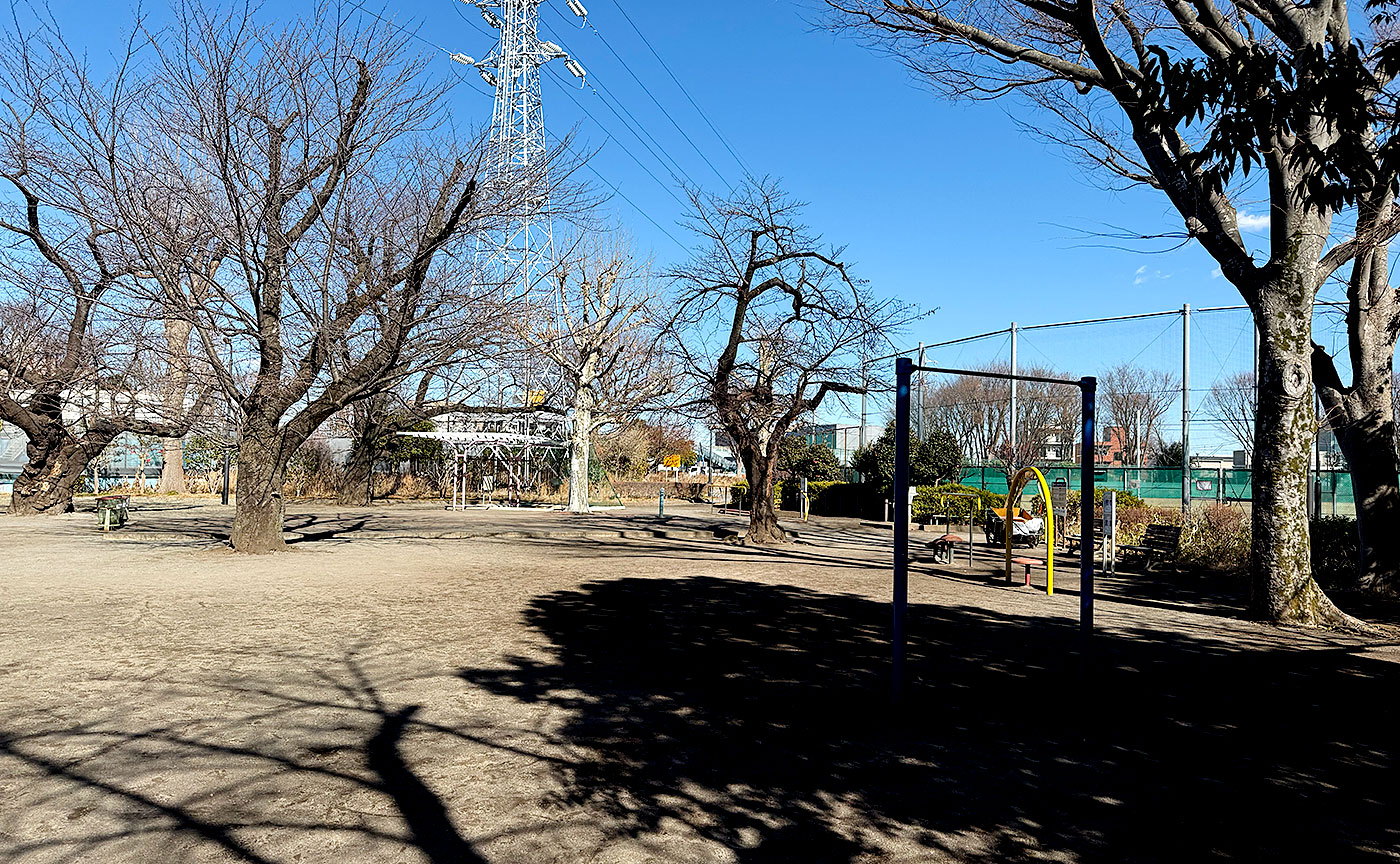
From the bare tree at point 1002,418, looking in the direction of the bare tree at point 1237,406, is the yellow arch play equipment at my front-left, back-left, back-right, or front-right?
back-right

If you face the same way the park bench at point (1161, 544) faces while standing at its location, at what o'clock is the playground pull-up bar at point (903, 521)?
The playground pull-up bar is roughly at 11 o'clock from the park bench.

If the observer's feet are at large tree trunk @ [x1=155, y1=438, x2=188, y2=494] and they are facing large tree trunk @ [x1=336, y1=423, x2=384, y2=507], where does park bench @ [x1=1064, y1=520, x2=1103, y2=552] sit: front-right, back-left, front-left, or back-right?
front-right

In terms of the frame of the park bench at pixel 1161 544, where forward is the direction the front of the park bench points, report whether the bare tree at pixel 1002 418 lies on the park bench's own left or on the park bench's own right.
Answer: on the park bench's own right

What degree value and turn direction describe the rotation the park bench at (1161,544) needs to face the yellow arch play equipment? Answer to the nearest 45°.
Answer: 0° — it already faces it

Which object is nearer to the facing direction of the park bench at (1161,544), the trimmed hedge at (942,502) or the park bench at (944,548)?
the park bench

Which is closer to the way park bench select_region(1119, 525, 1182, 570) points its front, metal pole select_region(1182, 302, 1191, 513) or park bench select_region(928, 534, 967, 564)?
the park bench

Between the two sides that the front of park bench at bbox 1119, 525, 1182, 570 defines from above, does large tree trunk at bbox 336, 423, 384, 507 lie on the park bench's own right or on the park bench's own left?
on the park bench's own right

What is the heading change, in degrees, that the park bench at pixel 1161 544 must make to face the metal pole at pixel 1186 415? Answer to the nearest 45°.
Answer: approximately 135° to its right

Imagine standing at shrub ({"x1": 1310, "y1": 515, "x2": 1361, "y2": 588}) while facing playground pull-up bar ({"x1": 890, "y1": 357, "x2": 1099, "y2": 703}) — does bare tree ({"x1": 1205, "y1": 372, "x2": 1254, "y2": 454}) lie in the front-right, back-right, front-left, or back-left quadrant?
back-right

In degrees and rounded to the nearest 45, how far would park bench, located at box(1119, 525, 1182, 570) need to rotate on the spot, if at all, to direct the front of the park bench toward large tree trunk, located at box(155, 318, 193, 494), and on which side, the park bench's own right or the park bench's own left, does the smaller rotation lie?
approximately 45° to the park bench's own right

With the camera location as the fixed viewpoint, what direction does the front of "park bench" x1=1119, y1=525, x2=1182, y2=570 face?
facing the viewer and to the left of the viewer
